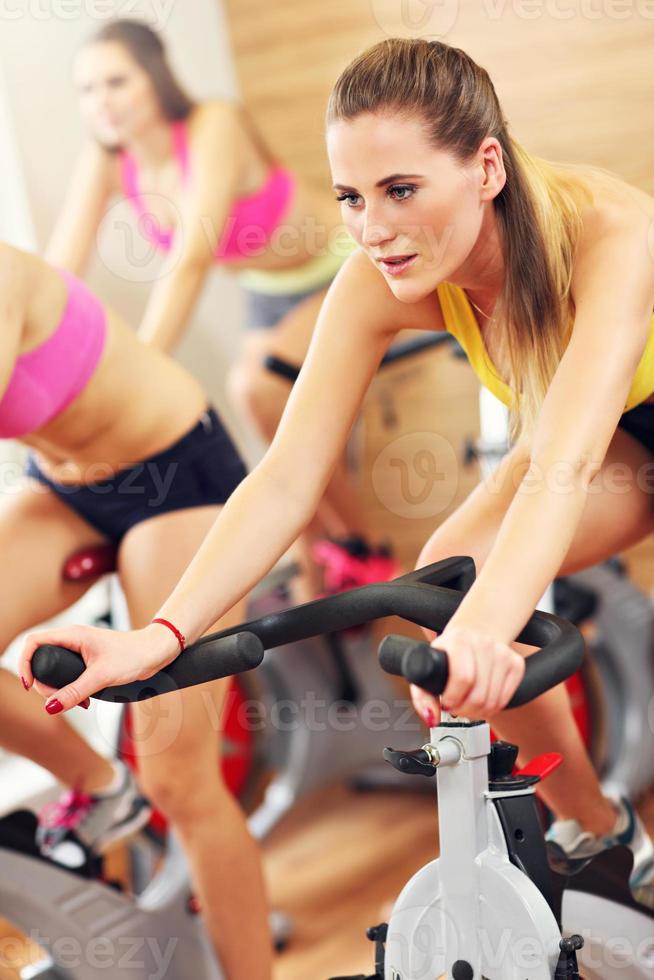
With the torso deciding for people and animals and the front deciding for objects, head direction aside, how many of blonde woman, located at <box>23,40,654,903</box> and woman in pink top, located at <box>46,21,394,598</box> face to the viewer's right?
0

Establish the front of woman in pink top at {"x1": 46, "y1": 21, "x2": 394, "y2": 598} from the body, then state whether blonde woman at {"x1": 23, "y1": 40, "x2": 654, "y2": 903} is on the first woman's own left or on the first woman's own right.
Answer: on the first woman's own left

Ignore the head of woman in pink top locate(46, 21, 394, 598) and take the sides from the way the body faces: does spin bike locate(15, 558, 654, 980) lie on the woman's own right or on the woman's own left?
on the woman's own left

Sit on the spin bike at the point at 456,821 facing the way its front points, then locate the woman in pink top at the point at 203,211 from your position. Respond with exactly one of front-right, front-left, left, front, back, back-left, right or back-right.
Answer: back-right

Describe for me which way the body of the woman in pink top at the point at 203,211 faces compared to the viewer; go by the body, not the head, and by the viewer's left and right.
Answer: facing the viewer and to the left of the viewer

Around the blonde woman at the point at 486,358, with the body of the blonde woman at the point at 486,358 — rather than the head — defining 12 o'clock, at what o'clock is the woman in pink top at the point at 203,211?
the woman in pink top at the point at 203,211 is roughly at 4 o'clock from the blonde woman at the point at 486,358.

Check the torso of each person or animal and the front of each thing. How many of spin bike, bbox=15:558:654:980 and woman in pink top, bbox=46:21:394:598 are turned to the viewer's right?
0
